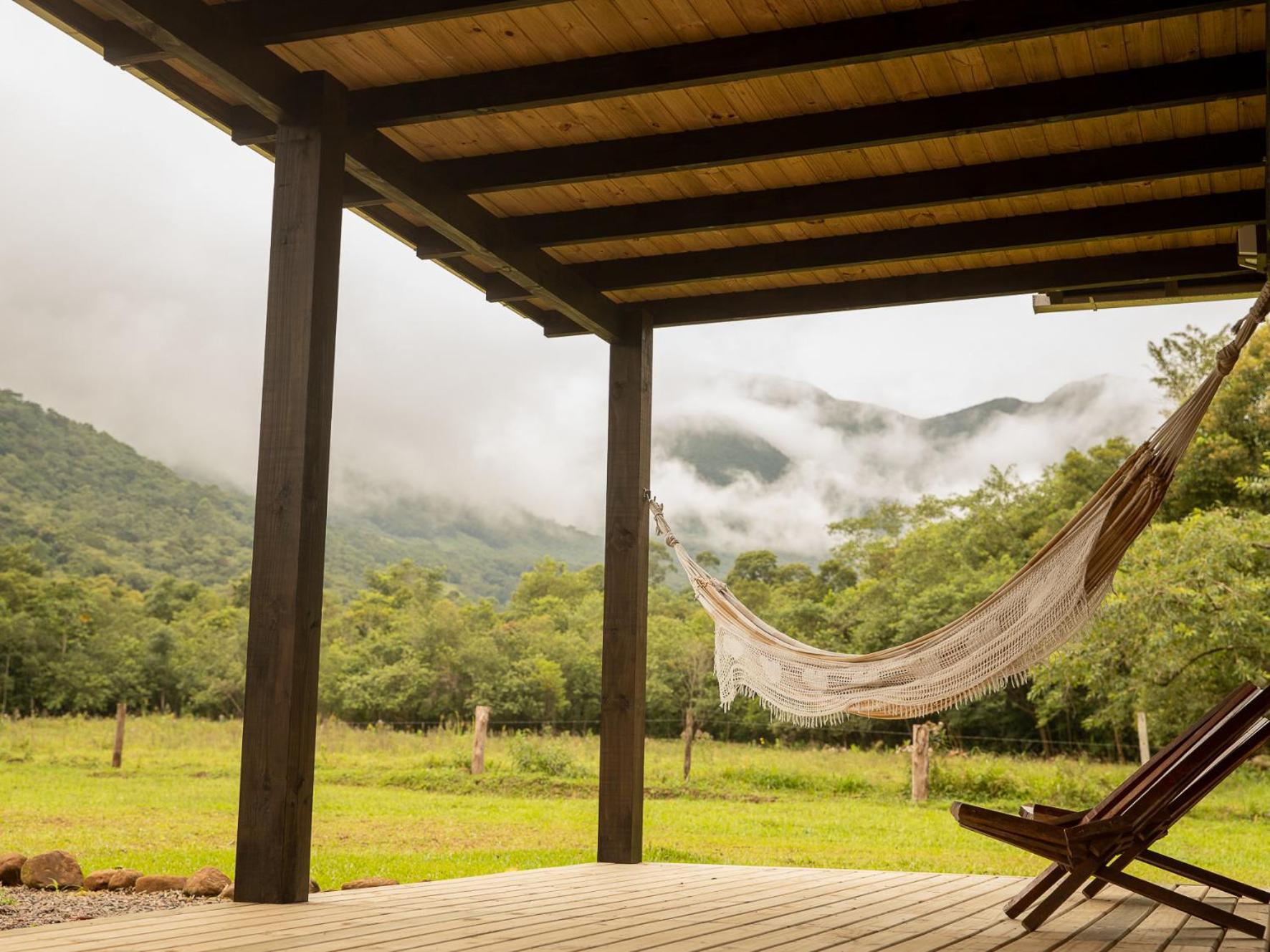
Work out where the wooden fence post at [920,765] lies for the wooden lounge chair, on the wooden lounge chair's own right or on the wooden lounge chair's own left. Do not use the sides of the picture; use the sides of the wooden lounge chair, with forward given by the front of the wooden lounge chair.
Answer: on the wooden lounge chair's own right

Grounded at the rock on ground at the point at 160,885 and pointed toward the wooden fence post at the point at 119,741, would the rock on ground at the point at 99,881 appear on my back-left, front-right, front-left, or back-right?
front-left

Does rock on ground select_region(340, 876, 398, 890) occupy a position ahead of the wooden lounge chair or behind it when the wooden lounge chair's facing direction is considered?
ahead

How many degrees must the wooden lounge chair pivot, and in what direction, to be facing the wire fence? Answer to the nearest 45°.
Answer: approximately 90° to its right

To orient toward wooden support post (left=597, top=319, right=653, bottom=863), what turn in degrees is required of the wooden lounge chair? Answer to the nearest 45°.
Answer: approximately 45° to its right

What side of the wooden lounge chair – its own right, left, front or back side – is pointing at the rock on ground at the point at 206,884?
front

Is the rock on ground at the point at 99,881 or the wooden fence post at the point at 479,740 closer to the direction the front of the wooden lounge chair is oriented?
the rock on ground

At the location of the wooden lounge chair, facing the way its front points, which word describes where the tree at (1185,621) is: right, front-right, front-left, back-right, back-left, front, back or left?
right

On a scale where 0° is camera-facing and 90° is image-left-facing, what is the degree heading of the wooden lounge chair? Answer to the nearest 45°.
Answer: approximately 90°

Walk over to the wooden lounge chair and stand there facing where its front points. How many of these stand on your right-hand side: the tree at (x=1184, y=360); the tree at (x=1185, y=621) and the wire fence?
3

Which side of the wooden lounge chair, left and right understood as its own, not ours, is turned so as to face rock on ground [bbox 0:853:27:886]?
front

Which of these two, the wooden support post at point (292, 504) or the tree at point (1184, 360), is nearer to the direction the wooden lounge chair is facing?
the wooden support post
